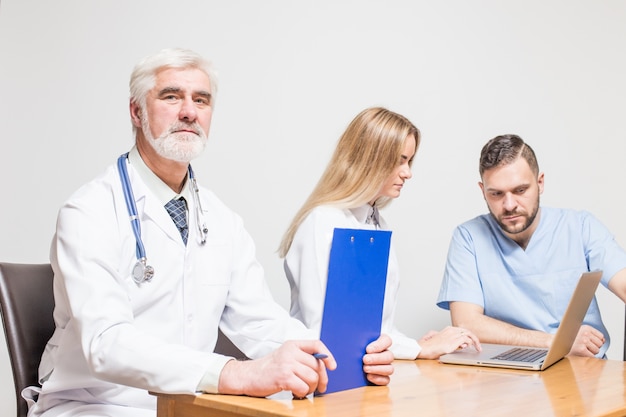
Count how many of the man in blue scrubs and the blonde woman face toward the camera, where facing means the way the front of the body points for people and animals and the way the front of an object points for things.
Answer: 1

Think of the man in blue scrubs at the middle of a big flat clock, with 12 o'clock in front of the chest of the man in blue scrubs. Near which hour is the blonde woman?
The blonde woman is roughly at 2 o'clock from the man in blue scrubs.

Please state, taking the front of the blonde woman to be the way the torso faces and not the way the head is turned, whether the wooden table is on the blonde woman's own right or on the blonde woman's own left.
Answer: on the blonde woman's own right

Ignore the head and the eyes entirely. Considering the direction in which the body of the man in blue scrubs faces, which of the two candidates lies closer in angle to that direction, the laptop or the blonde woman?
the laptop

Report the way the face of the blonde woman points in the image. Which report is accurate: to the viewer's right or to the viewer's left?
to the viewer's right

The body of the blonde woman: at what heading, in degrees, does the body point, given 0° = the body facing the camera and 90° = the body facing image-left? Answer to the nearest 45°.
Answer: approximately 270°

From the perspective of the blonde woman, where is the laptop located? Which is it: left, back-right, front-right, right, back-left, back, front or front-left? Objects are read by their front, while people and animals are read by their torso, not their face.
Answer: front-right

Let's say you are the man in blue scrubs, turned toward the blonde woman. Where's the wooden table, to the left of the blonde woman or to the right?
left

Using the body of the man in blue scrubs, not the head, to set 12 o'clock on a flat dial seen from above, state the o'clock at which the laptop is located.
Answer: The laptop is roughly at 12 o'clock from the man in blue scrubs.

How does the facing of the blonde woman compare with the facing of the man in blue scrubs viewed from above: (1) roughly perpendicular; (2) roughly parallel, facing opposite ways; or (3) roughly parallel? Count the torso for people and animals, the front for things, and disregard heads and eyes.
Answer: roughly perpendicular
